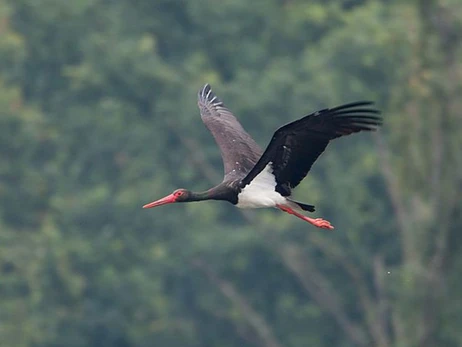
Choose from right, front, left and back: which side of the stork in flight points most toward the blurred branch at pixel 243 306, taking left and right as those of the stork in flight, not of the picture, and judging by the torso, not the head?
right

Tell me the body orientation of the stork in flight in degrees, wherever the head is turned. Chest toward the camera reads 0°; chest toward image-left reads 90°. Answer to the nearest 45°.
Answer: approximately 90°

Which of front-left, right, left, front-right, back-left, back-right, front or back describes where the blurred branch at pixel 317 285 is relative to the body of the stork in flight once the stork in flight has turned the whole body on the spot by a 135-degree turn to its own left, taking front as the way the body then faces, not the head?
back-left

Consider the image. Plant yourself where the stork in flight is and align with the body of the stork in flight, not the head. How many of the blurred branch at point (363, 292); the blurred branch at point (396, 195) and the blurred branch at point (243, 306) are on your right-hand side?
3
